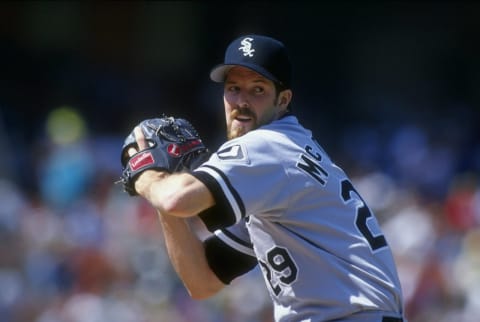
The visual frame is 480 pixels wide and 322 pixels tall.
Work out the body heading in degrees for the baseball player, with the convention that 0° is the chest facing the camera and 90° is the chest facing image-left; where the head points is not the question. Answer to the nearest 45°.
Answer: approximately 90°
